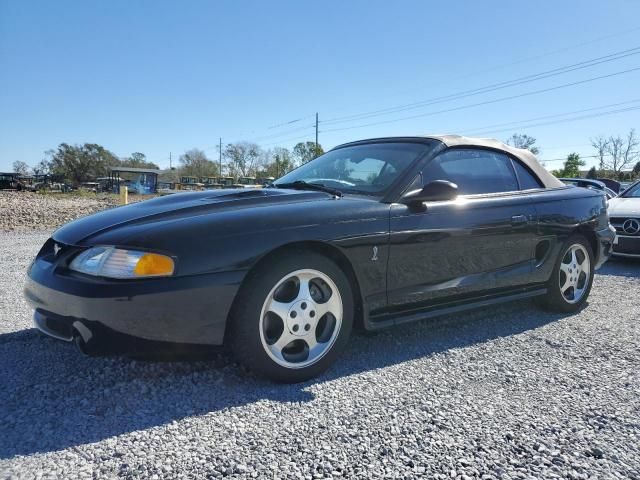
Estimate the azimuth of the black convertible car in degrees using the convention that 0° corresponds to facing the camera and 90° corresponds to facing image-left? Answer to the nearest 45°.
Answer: approximately 45°
